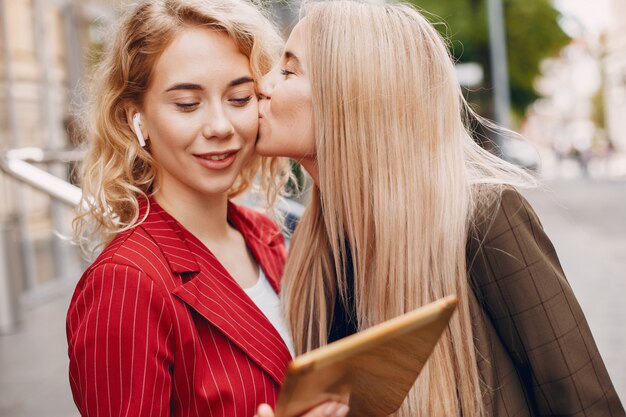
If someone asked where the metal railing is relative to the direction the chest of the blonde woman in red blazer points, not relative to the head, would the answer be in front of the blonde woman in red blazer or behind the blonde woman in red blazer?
behind

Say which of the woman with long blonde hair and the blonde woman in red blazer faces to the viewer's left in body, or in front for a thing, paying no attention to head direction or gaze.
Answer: the woman with long blonde hair

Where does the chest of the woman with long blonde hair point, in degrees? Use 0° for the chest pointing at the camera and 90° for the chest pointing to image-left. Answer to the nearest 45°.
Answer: approximately 90°

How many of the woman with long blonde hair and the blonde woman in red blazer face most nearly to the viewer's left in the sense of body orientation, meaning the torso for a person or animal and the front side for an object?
1

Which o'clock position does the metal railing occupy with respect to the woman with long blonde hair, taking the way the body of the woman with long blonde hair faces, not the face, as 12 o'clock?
The metal railing is roughly at 1 o'clock from the woman with long blonde hair.

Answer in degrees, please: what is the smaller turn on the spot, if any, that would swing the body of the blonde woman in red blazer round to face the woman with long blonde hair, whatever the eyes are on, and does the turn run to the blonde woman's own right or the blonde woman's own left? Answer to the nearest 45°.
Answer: approximately 45° to the blonde woman's own left

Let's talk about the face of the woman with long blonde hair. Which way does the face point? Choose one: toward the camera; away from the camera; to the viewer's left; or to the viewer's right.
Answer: to the viewer's left

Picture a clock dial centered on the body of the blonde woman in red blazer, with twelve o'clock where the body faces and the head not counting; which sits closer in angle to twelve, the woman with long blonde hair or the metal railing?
the woman with long blonde hair

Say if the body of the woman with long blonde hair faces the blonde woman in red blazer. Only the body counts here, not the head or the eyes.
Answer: yes

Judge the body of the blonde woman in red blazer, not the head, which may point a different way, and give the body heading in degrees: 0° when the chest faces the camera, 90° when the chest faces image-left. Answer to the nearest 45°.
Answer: approximately 315°

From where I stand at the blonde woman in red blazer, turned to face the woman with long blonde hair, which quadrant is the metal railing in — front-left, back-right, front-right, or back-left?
back-left

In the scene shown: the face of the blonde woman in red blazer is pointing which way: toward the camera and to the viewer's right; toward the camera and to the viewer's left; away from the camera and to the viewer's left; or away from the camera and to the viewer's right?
toward the camera and to the viewer's right
